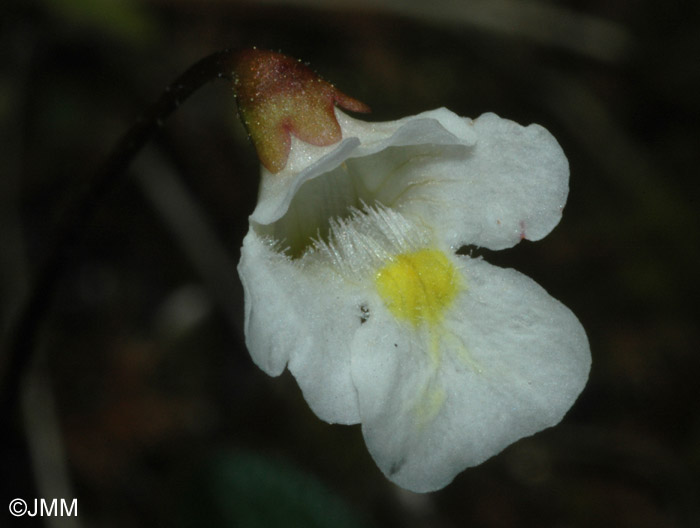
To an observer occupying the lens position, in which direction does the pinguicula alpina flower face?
facing the viewer and to the right of the viewer
